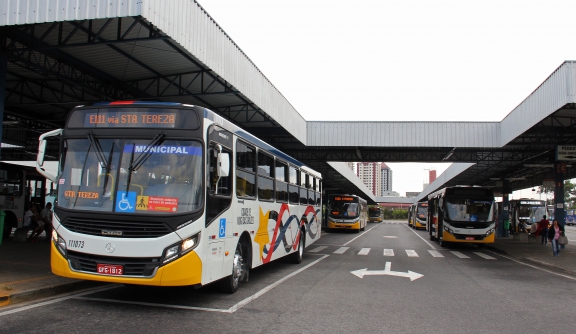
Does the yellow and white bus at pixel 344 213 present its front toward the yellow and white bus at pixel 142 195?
yes

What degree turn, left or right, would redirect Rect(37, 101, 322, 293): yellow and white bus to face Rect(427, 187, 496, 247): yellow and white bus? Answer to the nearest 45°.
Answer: approximately 180°

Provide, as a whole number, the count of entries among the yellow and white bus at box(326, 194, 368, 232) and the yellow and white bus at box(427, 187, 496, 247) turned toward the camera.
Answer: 2

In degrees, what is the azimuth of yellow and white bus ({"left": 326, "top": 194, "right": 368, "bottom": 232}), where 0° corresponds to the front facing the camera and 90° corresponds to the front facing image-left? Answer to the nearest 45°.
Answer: approximately 0°

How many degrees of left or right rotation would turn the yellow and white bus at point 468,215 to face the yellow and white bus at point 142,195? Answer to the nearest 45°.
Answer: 0° — it already faces it

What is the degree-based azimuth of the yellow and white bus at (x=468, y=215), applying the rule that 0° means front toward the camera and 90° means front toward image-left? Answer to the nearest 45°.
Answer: approximately 0°

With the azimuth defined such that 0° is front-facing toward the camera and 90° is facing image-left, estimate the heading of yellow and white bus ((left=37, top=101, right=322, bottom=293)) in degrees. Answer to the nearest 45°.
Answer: approximately 45°

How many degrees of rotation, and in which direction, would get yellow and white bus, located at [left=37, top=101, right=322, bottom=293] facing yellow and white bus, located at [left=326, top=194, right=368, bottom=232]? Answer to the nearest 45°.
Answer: approximately 180°

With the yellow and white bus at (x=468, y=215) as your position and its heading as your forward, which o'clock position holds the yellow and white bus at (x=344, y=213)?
the yellow and white bus at (x=344, y=213) is roughly at 5 o'clock from the yellow and white bus at (x=468, y=215).
